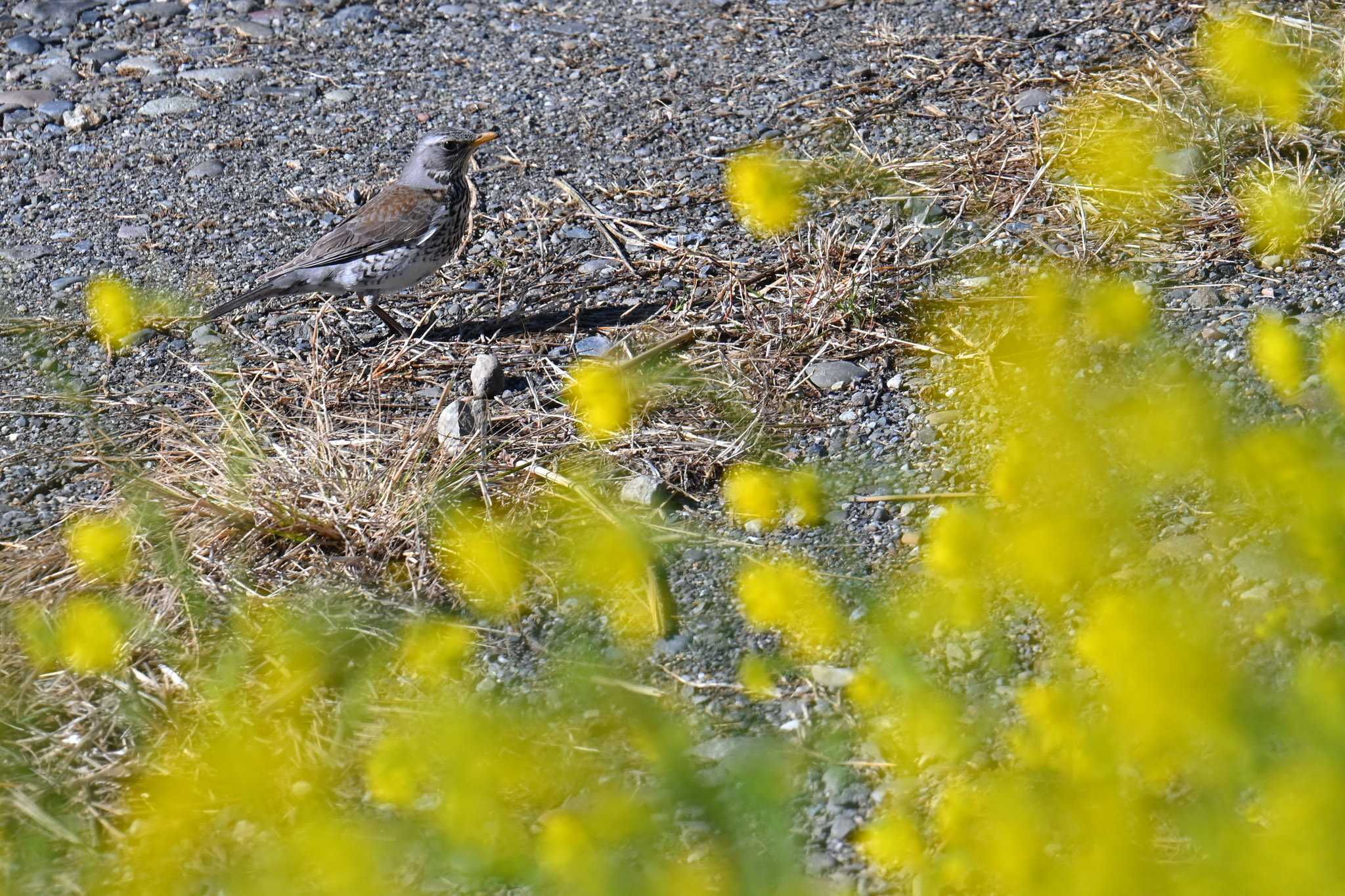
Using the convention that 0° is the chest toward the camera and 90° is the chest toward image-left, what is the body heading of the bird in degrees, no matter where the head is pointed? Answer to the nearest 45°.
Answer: approximately 270°

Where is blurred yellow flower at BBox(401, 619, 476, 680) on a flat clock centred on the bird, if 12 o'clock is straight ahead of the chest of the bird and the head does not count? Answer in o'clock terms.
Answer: The blurred yellow flower is roughly at 3 o'clock from the bird.

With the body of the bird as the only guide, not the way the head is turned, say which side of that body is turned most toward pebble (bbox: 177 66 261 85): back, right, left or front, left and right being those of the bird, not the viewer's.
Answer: left

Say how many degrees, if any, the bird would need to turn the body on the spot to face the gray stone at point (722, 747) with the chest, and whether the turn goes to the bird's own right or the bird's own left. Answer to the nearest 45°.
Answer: approximately 90° to the bird's own right

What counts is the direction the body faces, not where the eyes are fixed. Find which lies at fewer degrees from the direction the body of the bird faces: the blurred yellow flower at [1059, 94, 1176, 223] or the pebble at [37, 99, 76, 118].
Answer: the blurred yellow flower

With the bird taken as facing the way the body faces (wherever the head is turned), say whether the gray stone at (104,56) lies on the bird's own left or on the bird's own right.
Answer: on the bird's own left

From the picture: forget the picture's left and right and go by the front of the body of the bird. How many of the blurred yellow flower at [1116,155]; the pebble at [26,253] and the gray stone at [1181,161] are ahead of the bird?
2

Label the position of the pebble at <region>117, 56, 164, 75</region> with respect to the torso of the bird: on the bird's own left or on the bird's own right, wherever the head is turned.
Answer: on the bird's own left

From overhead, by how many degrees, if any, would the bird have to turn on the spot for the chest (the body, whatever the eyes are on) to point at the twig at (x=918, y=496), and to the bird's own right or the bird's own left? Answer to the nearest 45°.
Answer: approximately 45° to the bird's own right
